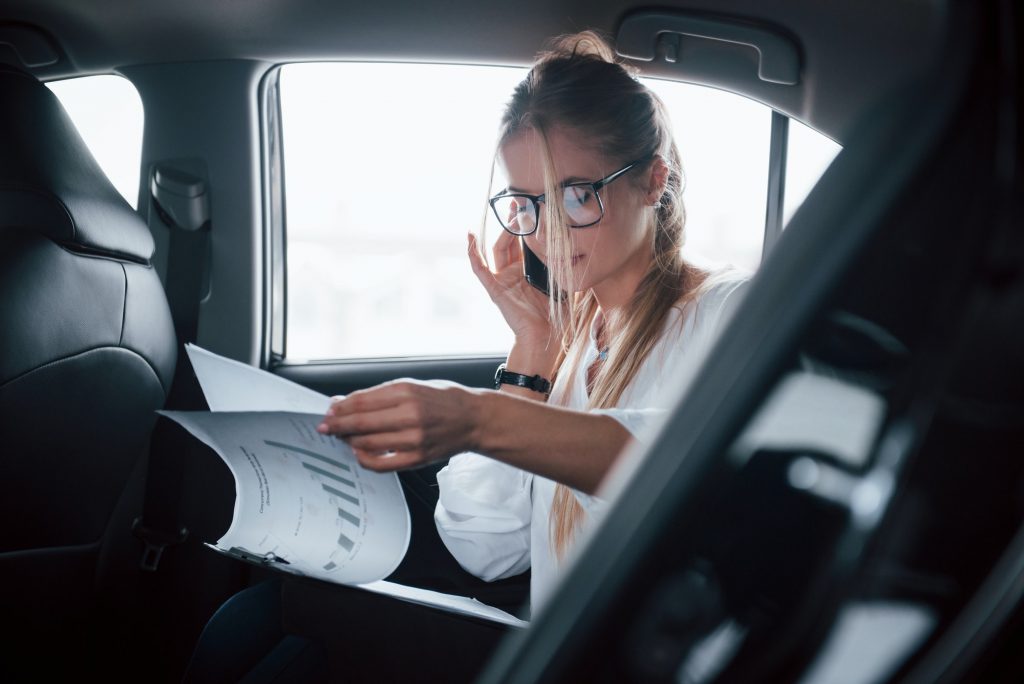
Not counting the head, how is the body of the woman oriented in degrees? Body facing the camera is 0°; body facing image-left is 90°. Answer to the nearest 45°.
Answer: approximately 45°

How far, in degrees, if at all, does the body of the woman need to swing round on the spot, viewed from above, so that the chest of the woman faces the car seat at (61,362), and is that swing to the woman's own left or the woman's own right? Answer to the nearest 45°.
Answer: approximately 45° to the woman's own right
